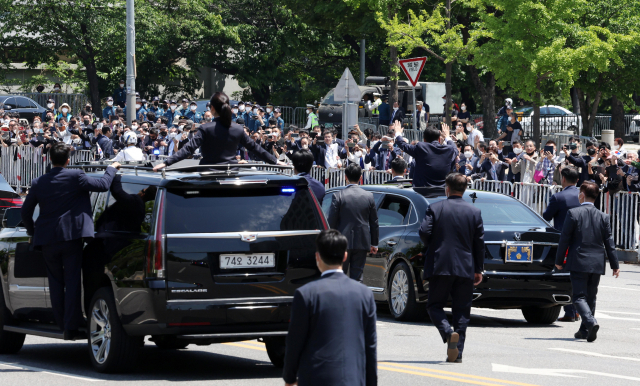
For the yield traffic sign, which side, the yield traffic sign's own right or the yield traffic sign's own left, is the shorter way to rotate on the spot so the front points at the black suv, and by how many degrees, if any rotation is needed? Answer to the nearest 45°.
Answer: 0° — it already faces it

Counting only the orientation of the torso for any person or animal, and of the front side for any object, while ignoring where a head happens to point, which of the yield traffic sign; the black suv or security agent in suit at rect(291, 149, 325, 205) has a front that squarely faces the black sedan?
the yield traffic sign

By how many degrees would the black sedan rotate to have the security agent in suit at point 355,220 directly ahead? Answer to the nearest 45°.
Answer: approximately 90° to its left

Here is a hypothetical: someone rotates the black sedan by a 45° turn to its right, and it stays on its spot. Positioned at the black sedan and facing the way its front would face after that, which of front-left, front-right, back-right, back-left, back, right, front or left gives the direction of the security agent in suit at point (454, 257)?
back

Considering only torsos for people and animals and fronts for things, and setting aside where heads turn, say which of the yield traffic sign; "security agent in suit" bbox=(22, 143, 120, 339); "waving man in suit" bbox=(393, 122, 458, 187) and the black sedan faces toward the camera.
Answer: the yield traffic sign

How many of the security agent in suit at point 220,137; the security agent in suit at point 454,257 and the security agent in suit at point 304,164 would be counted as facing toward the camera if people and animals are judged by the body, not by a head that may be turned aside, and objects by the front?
0

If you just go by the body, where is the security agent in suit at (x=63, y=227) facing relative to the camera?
away from the camera

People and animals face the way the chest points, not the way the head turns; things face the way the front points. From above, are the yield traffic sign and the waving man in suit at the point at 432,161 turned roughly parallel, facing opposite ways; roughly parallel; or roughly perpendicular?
roughly parallel, facing opposite ways

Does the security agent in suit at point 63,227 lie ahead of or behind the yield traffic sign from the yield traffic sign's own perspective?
ahead

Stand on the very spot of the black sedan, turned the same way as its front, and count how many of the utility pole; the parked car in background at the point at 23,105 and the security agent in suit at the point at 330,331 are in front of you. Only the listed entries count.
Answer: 2

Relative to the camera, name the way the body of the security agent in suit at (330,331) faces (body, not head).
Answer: away from the camera

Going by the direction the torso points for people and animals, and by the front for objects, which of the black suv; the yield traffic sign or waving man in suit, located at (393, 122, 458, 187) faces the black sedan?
the yield traffic sign

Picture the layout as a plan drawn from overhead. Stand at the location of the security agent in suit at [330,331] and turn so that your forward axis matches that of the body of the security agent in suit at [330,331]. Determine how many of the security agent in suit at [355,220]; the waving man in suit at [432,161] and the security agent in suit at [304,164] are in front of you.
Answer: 3

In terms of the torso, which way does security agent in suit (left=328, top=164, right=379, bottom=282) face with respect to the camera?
away from the camera

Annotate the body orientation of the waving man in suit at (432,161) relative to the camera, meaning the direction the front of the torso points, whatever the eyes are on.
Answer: away from the camera

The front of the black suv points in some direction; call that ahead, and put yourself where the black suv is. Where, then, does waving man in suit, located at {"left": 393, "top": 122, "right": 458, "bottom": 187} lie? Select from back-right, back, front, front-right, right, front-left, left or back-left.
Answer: right

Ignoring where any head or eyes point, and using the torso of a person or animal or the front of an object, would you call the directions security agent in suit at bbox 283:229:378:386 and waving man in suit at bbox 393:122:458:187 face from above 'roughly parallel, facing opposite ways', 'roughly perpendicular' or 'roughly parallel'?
roughly parallel

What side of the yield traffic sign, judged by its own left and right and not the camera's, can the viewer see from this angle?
front

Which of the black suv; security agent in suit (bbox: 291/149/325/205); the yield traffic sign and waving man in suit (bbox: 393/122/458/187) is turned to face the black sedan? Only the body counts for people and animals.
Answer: the yield traffic sign

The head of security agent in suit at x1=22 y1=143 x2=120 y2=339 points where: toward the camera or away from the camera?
away from the camera

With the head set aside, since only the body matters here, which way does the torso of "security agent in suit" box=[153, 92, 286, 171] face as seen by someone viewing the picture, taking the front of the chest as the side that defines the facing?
away from the camera

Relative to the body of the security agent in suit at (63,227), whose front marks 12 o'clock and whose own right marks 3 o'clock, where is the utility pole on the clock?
The utility pole is roughly at 12 o'clock from the security agent in suit.
